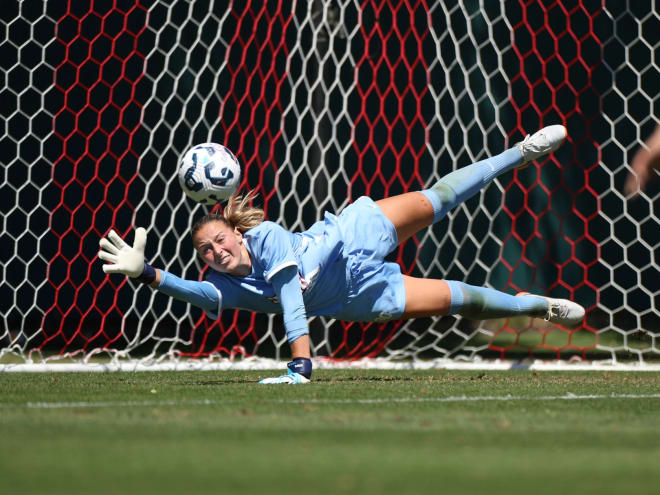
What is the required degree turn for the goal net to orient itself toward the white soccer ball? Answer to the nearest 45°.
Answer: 0° — it already faces it

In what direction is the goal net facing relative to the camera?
toward the camera

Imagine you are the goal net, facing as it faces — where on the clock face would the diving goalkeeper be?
The diving goalkeeper is roughly at 12 o'clock from the goal net.
